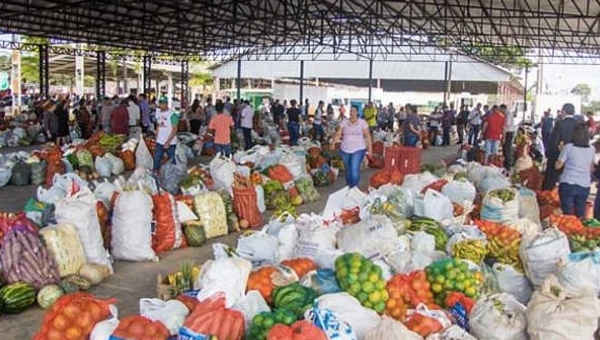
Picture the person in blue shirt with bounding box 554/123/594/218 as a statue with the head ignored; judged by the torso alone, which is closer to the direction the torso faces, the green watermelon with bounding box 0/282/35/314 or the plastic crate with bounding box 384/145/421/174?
the plastic crate

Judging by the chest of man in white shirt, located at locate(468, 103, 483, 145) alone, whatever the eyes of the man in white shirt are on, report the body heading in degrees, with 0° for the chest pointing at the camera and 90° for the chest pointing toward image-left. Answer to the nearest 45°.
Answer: approximately 315°

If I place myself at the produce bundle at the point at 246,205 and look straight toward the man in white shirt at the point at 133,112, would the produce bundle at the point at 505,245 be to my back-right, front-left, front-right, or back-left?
back-right

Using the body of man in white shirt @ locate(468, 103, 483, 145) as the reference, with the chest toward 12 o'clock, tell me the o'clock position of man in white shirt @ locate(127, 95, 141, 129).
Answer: man in white shirt @ locate(127, 95, 141, 129) is roughly at 3 o'clock from man in white shirt @ locate(468, 103, 483, 145).

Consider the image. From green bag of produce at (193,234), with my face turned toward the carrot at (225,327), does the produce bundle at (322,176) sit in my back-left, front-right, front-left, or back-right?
back-left

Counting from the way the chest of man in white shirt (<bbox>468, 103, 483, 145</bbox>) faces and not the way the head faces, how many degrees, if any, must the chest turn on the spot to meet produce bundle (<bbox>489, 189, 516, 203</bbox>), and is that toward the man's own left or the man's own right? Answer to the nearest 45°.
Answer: approximately 45° to the man's own right

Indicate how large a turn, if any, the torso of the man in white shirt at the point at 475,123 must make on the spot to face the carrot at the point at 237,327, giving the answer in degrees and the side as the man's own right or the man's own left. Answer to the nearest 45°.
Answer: approximately 45° to the man's own right

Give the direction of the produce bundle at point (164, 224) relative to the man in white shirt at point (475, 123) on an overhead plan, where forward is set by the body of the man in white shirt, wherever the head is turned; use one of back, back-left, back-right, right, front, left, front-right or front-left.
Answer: front-right
